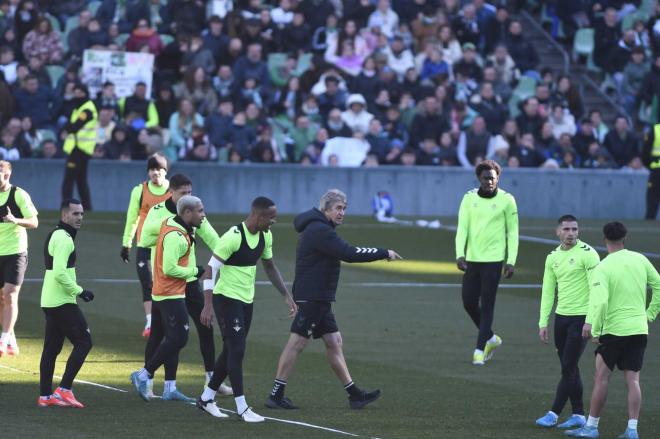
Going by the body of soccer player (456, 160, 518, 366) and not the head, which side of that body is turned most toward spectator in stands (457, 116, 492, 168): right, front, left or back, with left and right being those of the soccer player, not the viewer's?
back

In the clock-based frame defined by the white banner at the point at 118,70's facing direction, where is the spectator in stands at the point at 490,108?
The spectator in stands is roughly at 9 o'clock from the white banner.

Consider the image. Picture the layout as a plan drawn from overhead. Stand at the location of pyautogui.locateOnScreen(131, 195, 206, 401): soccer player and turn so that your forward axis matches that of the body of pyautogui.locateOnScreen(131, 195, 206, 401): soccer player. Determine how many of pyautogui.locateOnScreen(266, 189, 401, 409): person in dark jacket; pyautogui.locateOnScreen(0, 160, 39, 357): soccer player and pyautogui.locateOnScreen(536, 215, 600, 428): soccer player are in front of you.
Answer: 2

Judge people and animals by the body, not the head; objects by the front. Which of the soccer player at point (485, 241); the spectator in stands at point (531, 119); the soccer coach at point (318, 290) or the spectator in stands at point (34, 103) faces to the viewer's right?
the soccer coach at point (318, 290)

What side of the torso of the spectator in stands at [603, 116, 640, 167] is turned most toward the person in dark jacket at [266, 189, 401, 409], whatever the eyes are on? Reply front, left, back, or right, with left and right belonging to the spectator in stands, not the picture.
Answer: front

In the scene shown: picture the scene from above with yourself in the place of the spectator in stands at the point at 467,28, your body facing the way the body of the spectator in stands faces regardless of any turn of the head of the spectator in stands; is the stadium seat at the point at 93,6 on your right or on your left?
on your right

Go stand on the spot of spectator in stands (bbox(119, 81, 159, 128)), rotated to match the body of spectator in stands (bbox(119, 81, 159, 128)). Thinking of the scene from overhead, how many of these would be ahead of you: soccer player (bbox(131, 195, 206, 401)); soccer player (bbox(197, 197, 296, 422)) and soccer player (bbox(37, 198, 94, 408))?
3

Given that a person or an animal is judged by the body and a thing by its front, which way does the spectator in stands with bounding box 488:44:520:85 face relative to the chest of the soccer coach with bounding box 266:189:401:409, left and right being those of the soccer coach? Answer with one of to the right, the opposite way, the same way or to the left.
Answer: to the right

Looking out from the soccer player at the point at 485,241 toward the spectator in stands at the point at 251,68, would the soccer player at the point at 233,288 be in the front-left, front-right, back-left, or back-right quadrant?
back-left

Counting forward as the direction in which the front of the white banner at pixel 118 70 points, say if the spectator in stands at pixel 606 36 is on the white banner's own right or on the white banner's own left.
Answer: on the white banner's own left

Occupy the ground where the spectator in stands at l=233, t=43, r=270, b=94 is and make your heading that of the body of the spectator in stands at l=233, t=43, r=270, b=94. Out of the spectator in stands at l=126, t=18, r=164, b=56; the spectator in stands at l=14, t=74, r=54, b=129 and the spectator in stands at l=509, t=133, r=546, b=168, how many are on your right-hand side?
2
